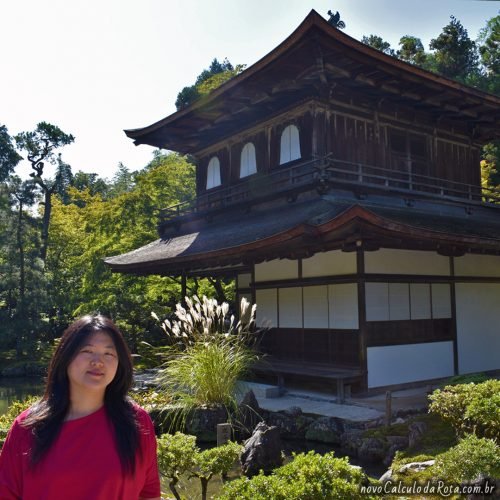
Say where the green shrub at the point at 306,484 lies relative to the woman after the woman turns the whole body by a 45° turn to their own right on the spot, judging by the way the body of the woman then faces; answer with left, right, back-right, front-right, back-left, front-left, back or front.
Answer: back

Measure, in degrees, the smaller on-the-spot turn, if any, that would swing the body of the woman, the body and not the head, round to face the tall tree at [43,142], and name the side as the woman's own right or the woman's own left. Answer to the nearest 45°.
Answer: approximately 180°

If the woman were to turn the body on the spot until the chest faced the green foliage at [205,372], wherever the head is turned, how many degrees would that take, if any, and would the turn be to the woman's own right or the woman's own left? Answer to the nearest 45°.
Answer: approximately 180°

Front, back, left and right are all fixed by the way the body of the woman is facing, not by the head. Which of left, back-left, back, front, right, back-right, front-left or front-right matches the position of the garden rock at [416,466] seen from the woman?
back-left

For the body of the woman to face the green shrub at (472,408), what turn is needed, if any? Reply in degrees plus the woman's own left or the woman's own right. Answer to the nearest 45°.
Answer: approximately 135° to the woman's own left

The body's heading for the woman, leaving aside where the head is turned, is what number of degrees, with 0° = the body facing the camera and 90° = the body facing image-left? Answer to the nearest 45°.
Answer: approximately 0°

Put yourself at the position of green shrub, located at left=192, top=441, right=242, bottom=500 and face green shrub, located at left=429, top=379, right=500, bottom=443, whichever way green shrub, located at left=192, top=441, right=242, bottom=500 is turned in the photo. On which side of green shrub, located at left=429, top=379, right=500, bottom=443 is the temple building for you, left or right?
left

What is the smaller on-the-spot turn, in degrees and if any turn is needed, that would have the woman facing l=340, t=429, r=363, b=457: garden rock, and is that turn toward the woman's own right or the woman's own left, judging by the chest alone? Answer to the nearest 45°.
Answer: approximately 135° to the woman's own left

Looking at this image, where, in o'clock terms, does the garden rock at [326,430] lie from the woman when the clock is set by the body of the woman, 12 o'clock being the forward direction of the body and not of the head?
The garden rock is roughly at 7 o'clock from the woman.
